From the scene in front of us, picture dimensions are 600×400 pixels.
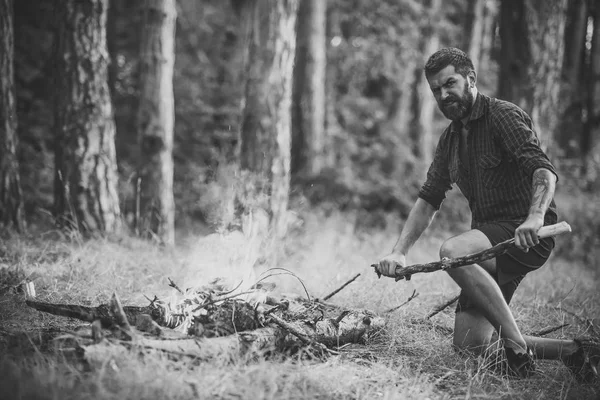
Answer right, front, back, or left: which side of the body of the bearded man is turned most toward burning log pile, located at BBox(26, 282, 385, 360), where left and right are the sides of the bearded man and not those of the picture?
front

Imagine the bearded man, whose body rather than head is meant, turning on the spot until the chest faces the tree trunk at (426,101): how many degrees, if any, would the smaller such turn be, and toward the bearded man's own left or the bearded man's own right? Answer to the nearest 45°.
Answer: approximately 135° to the bearded man's own right

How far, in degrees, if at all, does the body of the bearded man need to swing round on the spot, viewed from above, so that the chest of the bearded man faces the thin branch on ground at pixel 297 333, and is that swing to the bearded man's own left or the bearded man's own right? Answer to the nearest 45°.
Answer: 0° — they already face it

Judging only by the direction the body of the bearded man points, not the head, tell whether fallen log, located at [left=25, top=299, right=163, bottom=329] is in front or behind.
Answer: in front

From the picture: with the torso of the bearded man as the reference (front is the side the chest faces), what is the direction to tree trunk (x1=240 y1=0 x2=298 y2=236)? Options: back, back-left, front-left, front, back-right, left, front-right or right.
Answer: right

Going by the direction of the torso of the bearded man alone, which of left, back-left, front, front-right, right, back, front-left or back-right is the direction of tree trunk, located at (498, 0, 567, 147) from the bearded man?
back-right

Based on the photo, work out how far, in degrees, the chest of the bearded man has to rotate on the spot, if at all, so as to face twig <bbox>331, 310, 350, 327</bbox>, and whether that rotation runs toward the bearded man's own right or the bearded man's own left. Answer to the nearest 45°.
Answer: approximately 45° to the bearded man's own right

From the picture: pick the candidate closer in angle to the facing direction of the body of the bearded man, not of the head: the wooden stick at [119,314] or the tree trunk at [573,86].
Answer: the wooden stick

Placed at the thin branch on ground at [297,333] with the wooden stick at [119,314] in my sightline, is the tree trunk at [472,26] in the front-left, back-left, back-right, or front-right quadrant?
back-right

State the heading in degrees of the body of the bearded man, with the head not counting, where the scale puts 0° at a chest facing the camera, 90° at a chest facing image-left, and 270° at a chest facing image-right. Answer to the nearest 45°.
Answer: approximately 45°

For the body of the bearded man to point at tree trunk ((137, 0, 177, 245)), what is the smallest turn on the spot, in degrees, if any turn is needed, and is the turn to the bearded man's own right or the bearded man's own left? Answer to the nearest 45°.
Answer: approximately 90° to the bearded man's own right
